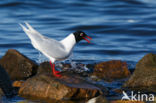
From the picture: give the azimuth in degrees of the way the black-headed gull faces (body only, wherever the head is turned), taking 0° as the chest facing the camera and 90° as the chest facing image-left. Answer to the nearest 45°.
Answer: approximately 270°

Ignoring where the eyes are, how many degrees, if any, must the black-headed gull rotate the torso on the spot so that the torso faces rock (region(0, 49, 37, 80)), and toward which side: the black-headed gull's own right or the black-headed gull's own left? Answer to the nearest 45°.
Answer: approximately 135° to the black-headed gull's own left

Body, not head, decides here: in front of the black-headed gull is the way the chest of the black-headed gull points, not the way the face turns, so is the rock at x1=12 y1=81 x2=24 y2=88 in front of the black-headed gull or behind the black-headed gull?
behind

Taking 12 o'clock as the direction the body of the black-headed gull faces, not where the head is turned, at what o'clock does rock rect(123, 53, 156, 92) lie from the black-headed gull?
The rock is roughly at 12 o'clock from the black-headed gull.

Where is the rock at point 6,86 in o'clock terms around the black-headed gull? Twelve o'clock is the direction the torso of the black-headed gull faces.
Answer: The rock is roughly at 6 o'clock from the black-headed gull.
